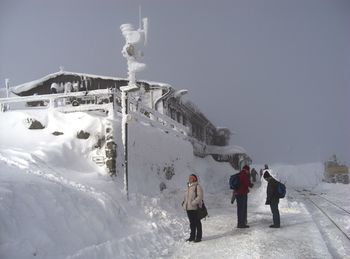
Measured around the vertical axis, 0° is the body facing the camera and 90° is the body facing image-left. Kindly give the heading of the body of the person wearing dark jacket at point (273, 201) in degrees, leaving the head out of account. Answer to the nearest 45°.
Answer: approximately 90°

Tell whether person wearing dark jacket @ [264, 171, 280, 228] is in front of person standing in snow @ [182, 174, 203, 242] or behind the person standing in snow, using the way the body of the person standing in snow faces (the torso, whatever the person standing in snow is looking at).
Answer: behind

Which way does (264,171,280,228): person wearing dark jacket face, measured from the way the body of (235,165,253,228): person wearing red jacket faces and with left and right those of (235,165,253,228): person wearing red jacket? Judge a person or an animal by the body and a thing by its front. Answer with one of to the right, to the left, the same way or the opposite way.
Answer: the opposite way

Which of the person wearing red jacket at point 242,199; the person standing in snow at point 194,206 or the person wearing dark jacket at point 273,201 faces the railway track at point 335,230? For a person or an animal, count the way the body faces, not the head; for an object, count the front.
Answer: the person wearing red jacket at point 242,199

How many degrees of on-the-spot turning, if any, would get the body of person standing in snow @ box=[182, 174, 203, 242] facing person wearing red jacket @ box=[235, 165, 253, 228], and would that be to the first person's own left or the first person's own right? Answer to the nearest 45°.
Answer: approximately 180°

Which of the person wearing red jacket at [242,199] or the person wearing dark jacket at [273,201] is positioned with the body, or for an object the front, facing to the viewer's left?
the person wearing dark jacket at [273,201]

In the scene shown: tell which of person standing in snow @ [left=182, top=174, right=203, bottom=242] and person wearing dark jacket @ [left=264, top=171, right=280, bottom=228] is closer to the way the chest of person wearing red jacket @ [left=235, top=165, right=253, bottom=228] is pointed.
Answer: the person wearing dark jacket

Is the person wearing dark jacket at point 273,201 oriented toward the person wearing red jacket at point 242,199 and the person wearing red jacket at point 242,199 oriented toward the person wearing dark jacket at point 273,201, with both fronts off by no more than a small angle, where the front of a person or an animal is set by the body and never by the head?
yes

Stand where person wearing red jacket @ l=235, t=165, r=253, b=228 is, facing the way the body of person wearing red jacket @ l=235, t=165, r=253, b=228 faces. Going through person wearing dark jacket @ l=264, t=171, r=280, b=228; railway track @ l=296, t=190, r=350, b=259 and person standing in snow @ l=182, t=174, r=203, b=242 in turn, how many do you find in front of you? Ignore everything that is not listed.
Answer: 2

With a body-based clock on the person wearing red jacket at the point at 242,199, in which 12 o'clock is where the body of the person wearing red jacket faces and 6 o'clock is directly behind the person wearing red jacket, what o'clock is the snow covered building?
The snow covered building is roughly at 8 o'clock from the person wearing red jacket.

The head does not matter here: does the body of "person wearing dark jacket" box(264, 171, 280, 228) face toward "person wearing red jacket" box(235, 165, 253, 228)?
yes

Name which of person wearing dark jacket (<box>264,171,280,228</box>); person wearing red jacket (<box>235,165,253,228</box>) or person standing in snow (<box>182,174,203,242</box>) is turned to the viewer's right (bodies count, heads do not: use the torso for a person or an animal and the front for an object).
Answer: person wearing red jacket (<box>235,165,253,228</box>)

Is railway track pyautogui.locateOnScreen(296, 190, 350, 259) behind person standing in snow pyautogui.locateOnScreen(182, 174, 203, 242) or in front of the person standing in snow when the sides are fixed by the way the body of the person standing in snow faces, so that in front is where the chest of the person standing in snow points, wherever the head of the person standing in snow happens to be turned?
behind

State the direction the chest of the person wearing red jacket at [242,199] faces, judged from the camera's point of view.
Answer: to the viewer's right

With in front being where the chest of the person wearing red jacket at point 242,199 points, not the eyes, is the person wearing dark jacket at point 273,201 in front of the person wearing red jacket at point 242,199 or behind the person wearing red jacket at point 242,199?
in front
